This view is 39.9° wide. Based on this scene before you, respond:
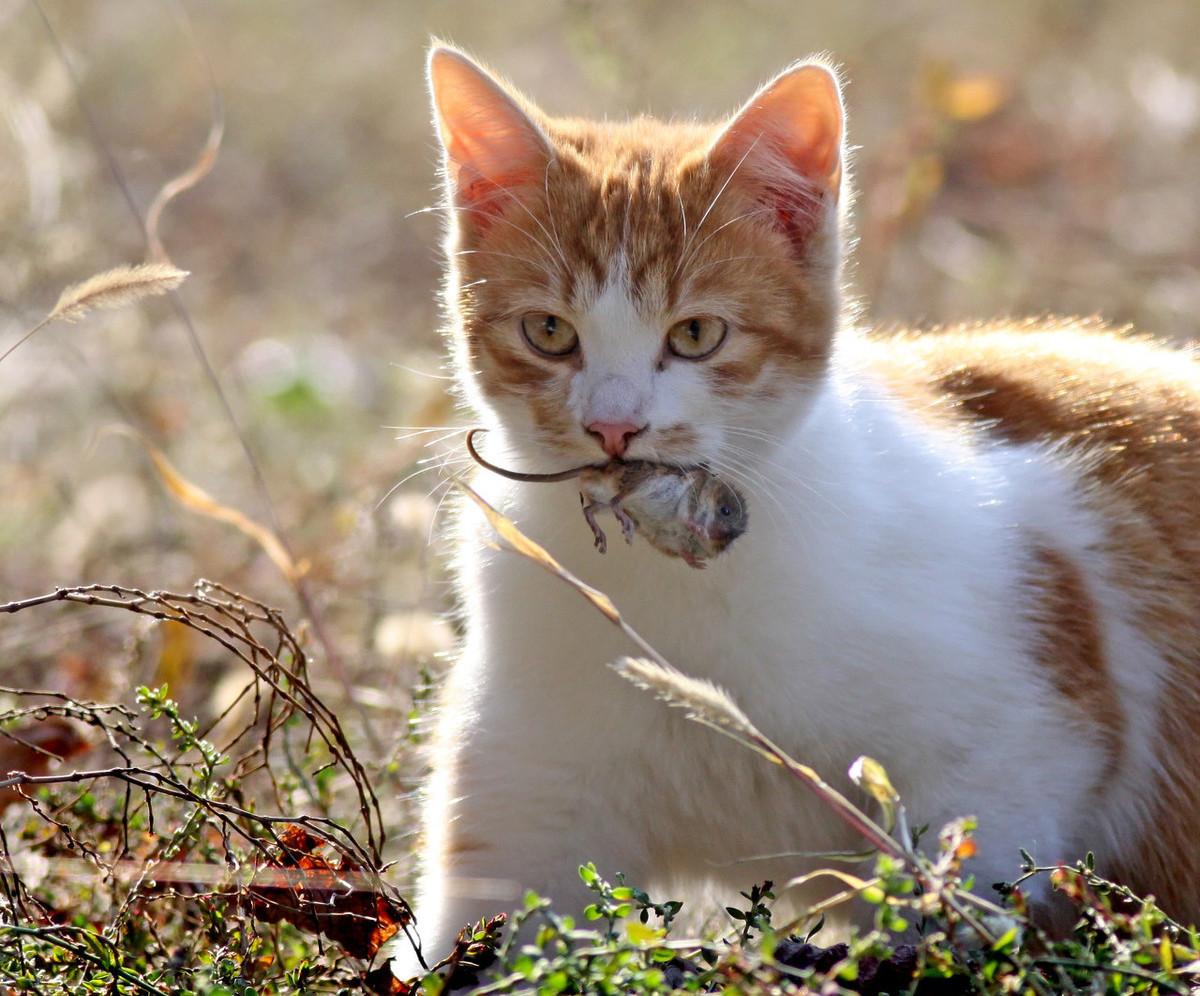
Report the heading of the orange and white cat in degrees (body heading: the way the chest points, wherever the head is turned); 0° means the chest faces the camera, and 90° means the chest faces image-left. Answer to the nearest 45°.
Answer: approximately 45°

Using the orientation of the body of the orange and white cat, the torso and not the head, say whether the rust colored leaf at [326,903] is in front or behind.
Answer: in front

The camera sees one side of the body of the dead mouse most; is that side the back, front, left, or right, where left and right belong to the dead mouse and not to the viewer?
right

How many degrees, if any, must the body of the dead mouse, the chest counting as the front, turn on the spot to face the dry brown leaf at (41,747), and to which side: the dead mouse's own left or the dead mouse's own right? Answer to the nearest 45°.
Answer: approximately 135° to the dead mouse's own left

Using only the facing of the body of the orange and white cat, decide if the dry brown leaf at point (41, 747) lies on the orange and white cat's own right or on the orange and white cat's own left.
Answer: on the orange and white cat's own right

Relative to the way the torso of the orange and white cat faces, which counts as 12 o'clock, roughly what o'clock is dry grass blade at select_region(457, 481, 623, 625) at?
The dry grass blade is roughly at 11 o'clock from the orange and white cat.

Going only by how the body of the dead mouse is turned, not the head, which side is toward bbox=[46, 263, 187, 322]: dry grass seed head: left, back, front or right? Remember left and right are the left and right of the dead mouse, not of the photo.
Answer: back

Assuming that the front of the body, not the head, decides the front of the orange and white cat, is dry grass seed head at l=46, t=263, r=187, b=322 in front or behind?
in front
